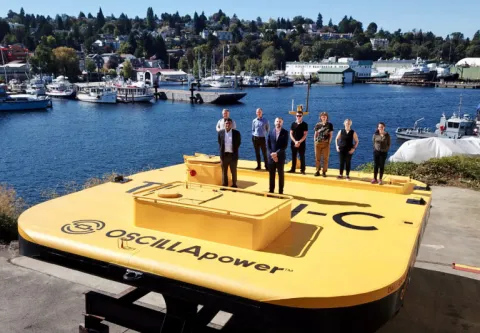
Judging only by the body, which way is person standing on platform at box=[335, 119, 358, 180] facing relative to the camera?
toward the camera

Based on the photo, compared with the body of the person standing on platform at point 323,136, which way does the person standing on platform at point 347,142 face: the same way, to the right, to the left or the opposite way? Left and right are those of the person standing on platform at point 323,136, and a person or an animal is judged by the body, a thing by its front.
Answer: the same way

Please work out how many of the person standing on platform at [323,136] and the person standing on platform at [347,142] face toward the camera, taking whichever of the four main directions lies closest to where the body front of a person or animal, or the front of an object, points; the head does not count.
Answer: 2

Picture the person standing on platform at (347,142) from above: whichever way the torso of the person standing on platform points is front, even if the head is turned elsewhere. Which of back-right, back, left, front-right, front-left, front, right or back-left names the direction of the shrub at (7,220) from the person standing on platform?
right

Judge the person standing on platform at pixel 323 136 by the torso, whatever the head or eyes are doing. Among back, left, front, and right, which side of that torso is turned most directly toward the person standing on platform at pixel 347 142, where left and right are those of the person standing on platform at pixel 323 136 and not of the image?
left

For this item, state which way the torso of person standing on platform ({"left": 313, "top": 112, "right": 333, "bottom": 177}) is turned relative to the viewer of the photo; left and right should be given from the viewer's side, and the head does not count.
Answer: facing the viewer

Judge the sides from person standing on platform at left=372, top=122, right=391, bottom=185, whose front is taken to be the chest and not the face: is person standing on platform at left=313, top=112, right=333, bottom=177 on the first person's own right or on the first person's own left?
on the first person's own right

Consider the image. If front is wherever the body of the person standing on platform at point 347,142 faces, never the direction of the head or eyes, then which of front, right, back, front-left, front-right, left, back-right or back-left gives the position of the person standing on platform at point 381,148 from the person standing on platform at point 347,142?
left

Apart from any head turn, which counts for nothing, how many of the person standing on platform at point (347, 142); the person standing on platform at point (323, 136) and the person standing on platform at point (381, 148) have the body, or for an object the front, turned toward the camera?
3

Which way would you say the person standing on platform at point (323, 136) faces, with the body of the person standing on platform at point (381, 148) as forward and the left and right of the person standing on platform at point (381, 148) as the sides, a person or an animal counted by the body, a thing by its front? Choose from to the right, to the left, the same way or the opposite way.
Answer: the same way

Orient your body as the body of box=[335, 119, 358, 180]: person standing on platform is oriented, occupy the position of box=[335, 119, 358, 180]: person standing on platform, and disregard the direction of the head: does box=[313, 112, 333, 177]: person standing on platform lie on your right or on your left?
on your right

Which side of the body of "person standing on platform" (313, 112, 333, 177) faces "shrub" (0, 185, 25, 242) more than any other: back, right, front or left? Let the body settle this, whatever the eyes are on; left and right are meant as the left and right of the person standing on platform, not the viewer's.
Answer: right

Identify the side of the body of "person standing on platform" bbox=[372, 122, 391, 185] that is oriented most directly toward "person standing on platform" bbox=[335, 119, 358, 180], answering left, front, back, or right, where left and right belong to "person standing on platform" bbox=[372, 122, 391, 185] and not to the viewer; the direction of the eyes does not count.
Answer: right
